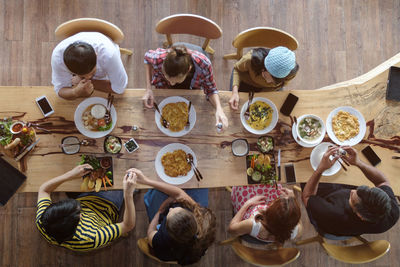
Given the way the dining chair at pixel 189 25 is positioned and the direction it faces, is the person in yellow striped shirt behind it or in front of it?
in front

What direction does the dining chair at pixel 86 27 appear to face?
toward the camera

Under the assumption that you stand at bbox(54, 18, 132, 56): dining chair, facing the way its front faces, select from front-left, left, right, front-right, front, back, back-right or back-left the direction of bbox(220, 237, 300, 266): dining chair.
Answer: front-left

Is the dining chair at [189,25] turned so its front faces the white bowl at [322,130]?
no

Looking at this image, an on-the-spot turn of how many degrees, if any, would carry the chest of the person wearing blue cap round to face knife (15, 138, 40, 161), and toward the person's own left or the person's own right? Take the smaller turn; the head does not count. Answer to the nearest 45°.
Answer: approximately 45° to the person's own right

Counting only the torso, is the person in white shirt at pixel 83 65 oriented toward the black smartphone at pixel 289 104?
no

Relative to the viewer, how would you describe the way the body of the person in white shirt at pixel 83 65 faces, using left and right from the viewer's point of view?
facing the viewer

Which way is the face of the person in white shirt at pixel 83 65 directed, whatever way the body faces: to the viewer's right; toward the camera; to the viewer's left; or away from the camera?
toward the camera

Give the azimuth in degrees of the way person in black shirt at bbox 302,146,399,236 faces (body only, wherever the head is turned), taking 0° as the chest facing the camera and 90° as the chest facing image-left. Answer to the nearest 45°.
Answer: approximately 180°

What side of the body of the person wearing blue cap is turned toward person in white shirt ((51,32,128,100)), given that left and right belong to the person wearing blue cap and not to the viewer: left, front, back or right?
right

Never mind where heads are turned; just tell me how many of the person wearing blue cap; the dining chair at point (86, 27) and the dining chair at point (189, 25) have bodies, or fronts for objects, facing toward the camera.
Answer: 3

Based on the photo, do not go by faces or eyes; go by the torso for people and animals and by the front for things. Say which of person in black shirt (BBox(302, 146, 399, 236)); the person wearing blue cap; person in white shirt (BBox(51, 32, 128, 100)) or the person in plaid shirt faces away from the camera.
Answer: the person in black shirt

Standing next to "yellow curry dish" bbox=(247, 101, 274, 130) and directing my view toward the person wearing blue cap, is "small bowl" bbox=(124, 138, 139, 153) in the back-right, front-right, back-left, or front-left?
back-left
